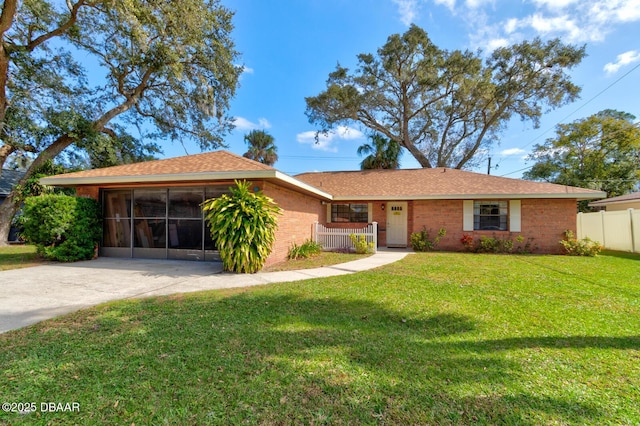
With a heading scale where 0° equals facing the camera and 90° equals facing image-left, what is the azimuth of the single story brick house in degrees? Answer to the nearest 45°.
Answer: approximately 0°

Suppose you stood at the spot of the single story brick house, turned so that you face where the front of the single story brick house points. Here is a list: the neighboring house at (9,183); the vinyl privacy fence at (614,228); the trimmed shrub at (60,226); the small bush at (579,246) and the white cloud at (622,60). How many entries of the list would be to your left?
3

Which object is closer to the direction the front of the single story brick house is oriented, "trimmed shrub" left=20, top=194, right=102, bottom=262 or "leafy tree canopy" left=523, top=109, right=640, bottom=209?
the trimmed shrub

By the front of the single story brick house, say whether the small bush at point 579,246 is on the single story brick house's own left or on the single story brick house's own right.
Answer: on the single story brick house's own left

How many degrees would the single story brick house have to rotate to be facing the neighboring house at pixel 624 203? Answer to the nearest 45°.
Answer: approximately 90° to its left

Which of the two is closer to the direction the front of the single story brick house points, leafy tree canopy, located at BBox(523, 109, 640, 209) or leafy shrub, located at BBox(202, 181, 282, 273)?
the leafy shrub

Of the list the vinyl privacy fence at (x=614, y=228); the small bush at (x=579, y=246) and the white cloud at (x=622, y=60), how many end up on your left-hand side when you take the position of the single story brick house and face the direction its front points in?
3

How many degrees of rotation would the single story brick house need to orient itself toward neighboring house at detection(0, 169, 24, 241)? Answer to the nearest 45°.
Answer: approximately 90° to its right

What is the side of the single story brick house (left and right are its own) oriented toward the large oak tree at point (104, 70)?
right

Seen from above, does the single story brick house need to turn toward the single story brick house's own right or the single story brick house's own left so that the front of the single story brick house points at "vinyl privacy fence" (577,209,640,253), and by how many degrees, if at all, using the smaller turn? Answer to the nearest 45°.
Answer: approximately 90° to the single story brick house's own left
